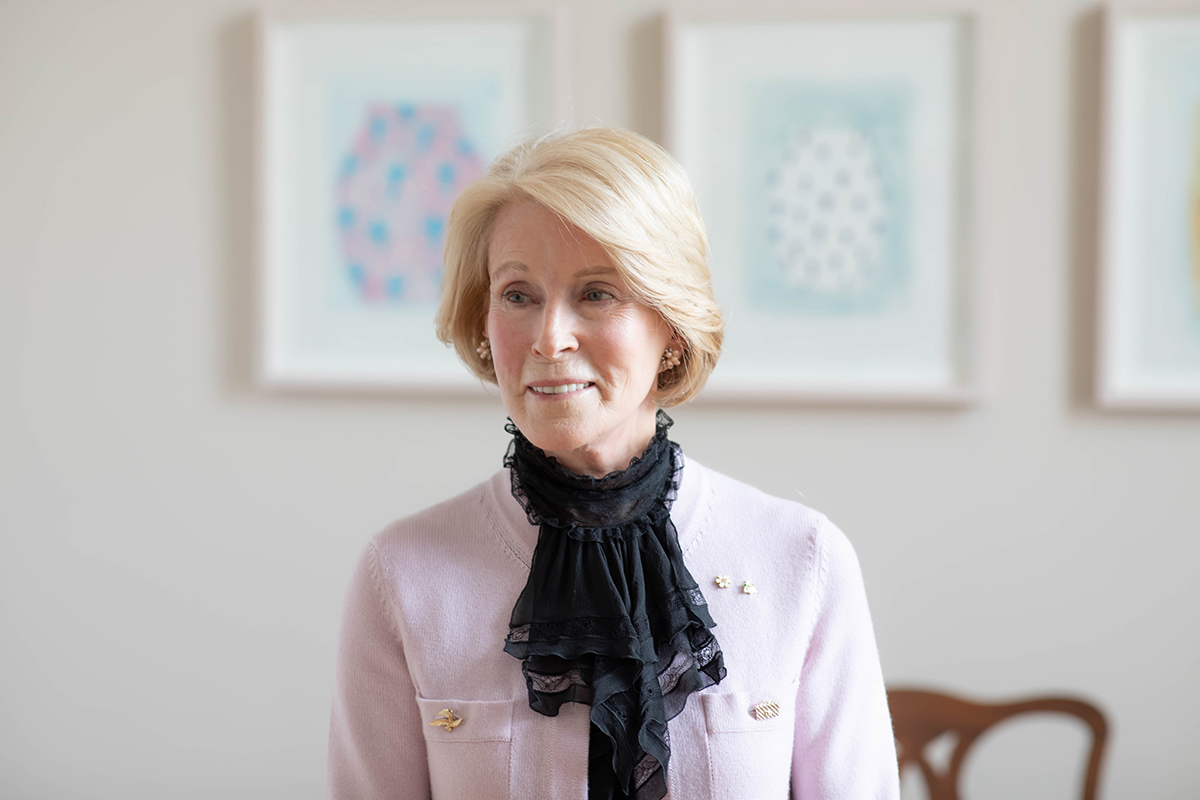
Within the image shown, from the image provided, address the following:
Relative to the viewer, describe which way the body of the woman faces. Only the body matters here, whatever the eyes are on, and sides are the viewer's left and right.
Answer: facing the viewer

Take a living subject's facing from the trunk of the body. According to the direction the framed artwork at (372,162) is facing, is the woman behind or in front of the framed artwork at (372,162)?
in front

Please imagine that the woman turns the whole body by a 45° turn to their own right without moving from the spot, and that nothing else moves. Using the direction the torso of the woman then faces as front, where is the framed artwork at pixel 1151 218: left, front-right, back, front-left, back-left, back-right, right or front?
back

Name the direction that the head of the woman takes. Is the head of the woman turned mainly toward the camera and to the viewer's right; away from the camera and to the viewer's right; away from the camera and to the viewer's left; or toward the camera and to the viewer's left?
toward the camera and to the viewer's left

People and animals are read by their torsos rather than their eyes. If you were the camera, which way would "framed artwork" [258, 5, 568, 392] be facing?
facing the viewer

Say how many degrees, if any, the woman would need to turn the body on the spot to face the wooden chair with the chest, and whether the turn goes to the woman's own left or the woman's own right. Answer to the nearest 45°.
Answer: approximately 135° to the woman's own left

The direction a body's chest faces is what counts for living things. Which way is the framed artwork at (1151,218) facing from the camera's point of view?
toward the camera

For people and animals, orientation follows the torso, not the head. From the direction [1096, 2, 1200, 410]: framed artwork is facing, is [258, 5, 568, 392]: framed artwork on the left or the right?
on its right

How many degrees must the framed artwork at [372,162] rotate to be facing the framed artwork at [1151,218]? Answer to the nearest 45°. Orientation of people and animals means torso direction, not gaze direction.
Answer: approximately 90° to its left

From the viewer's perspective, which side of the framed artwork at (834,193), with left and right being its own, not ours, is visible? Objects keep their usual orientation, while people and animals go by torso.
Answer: front

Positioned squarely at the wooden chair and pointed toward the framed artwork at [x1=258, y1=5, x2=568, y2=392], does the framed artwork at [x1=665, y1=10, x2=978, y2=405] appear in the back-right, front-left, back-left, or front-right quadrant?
front-right

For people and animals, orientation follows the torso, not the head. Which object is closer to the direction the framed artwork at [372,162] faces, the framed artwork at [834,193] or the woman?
the woman

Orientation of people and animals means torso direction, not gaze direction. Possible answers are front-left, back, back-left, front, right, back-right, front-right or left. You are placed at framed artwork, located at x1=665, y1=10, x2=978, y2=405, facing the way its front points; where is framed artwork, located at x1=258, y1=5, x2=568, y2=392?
right

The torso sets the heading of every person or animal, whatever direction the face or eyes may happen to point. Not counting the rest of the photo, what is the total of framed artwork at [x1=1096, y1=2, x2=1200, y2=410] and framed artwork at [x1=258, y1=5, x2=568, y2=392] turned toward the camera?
2
